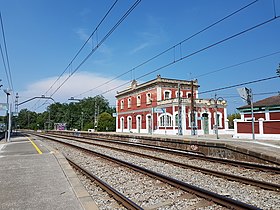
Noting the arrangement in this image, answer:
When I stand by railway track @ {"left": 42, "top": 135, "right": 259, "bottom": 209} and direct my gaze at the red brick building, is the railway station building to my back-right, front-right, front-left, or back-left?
front-left

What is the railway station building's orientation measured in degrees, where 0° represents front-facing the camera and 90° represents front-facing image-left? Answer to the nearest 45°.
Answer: approximately 45°

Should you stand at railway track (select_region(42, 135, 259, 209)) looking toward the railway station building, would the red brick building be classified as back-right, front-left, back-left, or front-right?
front-right

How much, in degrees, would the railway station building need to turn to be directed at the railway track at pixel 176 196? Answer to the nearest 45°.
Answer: approximately 45° to its left

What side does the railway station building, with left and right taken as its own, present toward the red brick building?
left

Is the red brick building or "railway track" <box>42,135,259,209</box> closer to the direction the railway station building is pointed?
the railway track
